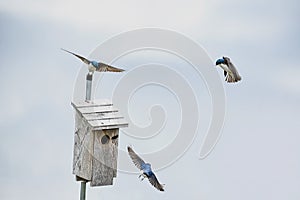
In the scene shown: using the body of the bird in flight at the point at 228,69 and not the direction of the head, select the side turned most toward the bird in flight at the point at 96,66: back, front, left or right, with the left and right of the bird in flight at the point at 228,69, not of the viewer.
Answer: front

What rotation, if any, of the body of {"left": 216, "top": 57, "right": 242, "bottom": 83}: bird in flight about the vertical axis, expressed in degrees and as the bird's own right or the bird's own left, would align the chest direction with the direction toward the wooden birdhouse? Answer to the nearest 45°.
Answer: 0° — it already faces it

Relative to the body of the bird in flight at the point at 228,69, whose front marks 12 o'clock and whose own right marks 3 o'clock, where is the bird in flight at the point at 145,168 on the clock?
the bird in flight at the point at 145,168 is roughly at 12 o'clock from the bird in flight at the point at 228,69.

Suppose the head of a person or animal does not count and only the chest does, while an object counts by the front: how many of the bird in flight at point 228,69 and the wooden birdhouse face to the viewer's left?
1

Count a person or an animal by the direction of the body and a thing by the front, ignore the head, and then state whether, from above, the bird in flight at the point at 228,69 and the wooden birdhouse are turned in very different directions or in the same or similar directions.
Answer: very different directions

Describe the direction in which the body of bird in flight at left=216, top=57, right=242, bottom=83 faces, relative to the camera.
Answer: to the viewer's left

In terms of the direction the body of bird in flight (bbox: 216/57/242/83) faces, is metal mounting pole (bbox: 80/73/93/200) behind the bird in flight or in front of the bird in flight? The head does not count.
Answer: in front

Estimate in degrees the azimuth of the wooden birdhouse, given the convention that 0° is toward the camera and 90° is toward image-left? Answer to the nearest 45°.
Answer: approximately 315°

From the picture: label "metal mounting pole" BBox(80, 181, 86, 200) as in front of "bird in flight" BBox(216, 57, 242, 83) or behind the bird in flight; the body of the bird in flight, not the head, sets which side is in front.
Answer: in front
